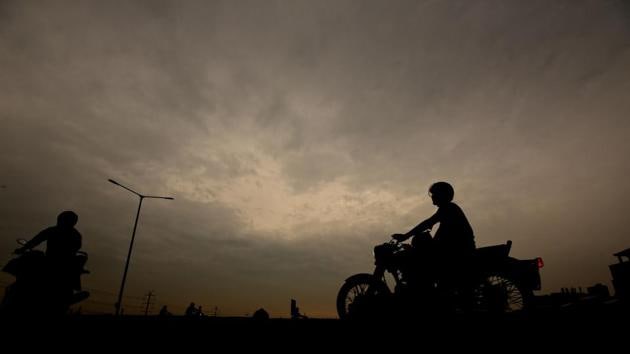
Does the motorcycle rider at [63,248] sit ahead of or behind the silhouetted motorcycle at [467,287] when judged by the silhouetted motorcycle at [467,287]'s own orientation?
ahead

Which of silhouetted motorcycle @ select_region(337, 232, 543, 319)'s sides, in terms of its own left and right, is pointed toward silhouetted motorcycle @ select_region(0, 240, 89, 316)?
front

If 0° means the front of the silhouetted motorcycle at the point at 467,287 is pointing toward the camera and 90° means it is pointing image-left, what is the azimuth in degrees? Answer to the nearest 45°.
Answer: approximately 90°

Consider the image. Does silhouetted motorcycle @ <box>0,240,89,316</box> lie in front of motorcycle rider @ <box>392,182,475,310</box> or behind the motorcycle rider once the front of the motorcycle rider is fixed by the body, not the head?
in front

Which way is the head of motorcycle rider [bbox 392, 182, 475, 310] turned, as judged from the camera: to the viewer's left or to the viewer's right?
to the viewer's left

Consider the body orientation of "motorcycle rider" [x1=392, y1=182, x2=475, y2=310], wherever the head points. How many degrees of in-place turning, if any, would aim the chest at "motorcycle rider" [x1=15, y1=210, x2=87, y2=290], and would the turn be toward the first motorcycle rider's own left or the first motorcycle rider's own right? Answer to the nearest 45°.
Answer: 0° — they already face them

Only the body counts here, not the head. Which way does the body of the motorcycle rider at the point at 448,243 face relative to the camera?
to the viewer's left
